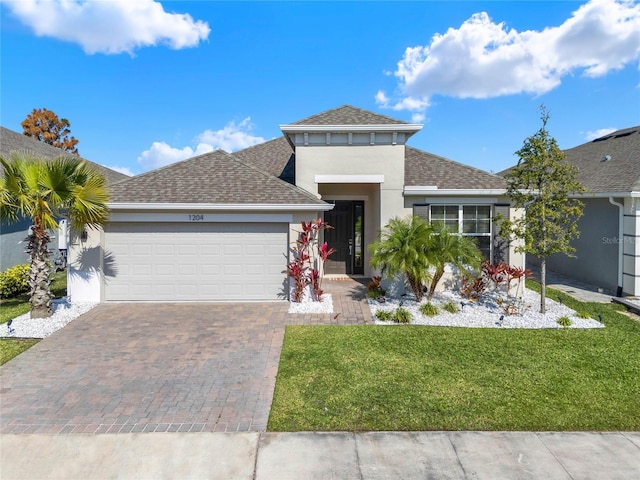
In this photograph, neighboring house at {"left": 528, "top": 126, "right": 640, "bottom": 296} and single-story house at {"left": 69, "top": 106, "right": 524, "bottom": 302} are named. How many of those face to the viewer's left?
0

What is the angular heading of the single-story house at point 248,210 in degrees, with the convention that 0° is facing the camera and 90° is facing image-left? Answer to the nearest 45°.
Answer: approximately 0°

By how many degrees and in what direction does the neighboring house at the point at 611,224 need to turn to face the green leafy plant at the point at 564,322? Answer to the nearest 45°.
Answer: approximately 45° to its right

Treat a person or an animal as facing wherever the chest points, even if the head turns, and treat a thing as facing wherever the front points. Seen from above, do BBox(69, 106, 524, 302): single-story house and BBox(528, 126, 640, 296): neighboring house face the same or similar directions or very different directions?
same or similar directions

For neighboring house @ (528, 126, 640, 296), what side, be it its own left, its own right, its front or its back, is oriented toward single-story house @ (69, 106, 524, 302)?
right

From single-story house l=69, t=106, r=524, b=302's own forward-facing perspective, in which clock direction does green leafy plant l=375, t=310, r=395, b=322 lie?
The green leafy plant is roughly at 10 o'clock from the single-story house.

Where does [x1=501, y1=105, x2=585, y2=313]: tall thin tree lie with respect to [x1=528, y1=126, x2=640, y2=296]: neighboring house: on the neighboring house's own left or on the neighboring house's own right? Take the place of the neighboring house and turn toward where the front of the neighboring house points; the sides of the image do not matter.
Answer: on the neighboring house's own right

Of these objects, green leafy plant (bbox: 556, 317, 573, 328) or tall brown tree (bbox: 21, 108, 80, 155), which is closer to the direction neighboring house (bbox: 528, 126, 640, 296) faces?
the green leafy plant

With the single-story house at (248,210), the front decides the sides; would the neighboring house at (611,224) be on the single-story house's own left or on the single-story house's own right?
on the single-story house's own left

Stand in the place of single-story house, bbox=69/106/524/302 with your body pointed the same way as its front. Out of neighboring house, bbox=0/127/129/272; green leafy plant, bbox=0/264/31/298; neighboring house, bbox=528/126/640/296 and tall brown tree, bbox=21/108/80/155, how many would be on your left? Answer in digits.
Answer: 1

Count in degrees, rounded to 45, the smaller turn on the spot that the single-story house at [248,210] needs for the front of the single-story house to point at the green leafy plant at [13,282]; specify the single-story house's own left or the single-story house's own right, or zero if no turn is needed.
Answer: approximately 90° to the single-story house's own right

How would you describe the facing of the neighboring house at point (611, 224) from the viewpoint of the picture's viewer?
facing the viewer and to the right of the viewer
